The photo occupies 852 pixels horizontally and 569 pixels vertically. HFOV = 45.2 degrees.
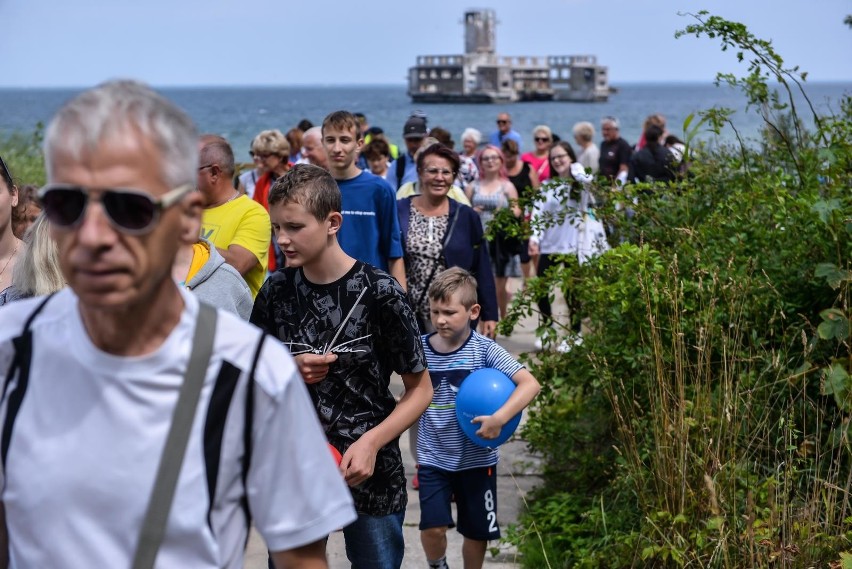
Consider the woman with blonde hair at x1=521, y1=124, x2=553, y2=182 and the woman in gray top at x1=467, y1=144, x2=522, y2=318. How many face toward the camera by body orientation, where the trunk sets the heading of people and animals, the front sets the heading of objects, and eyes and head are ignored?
2

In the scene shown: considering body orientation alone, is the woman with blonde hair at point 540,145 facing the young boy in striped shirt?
yes

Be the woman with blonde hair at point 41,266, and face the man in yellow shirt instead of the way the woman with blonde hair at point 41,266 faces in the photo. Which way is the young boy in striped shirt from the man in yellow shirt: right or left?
right

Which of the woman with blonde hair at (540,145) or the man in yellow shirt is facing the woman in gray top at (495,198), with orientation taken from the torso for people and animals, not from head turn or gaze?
the woman with blonde hair at (540,145)

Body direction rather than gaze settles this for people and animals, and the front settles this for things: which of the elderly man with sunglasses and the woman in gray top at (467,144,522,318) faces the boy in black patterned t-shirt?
the woman in gray top

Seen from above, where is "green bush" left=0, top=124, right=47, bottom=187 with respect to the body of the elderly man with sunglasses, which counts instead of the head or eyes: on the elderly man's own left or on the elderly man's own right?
on the elderly man's own right

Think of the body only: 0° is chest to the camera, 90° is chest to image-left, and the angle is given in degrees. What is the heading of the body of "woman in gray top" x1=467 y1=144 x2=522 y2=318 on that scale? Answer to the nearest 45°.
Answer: approximately 0°

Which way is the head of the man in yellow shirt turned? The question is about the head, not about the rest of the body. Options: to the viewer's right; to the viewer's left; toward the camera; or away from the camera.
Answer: to the viewer's left

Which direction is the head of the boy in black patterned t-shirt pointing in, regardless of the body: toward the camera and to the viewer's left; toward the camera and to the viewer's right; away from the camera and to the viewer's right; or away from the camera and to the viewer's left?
toward the camera and to the viewer's left

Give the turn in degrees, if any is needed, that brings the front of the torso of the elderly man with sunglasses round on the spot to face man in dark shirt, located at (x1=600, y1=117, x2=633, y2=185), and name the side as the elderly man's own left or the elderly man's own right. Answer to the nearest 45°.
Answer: approximately 180°

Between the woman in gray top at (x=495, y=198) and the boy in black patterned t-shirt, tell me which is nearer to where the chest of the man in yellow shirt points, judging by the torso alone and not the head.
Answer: the boy in black patterned t-shirt

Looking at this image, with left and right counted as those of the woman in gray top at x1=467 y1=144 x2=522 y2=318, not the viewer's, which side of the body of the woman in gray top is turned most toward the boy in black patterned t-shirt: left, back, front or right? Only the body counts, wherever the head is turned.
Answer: front

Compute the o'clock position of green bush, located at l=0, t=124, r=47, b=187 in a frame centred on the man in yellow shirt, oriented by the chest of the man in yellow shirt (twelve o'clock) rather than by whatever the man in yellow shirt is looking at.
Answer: The green bush is roughly at 4 o'clock from the man in yellow shirt.

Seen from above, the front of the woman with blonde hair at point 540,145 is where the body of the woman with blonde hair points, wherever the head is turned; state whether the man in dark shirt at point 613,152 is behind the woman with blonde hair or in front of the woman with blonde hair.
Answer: behind
